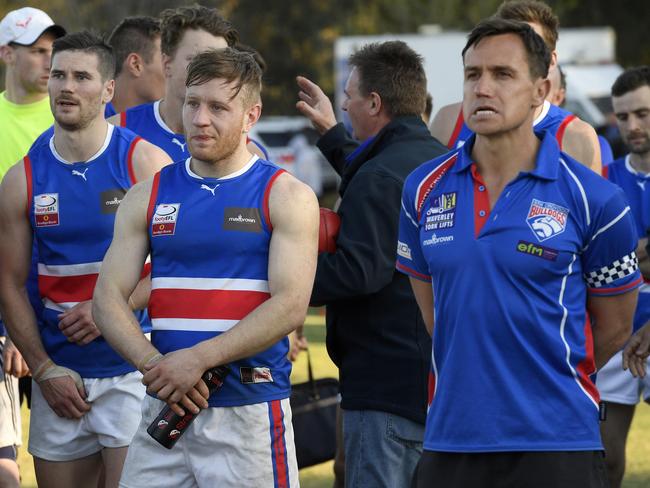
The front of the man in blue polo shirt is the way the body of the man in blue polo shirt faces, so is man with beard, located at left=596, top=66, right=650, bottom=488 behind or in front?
behind

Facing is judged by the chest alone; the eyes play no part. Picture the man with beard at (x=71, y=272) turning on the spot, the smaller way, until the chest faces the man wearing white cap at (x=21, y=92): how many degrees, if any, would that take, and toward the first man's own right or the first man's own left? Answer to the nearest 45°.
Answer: approximately 180°

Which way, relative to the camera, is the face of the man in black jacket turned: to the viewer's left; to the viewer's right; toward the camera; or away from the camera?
to the viewer's left

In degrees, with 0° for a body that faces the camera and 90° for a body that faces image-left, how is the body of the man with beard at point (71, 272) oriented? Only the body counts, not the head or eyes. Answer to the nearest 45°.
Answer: approximately 0°

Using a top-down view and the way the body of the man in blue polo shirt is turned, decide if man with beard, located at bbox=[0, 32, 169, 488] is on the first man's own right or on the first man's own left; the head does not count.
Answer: on the first man's own right

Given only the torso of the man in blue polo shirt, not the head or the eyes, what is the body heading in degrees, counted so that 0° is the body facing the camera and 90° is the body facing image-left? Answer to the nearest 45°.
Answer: approximately 45°

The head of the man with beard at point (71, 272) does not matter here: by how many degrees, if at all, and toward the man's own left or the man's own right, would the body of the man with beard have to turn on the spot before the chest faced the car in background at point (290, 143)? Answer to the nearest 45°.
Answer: approximately 180°

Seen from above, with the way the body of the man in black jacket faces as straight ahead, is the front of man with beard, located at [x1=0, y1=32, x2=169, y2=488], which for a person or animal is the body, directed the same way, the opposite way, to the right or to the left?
to the left

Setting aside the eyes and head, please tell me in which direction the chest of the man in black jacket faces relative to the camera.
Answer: to the viewer's left

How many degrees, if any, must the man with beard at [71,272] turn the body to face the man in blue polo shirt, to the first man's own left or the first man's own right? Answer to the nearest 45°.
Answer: approximately 45° to the first man's own left
